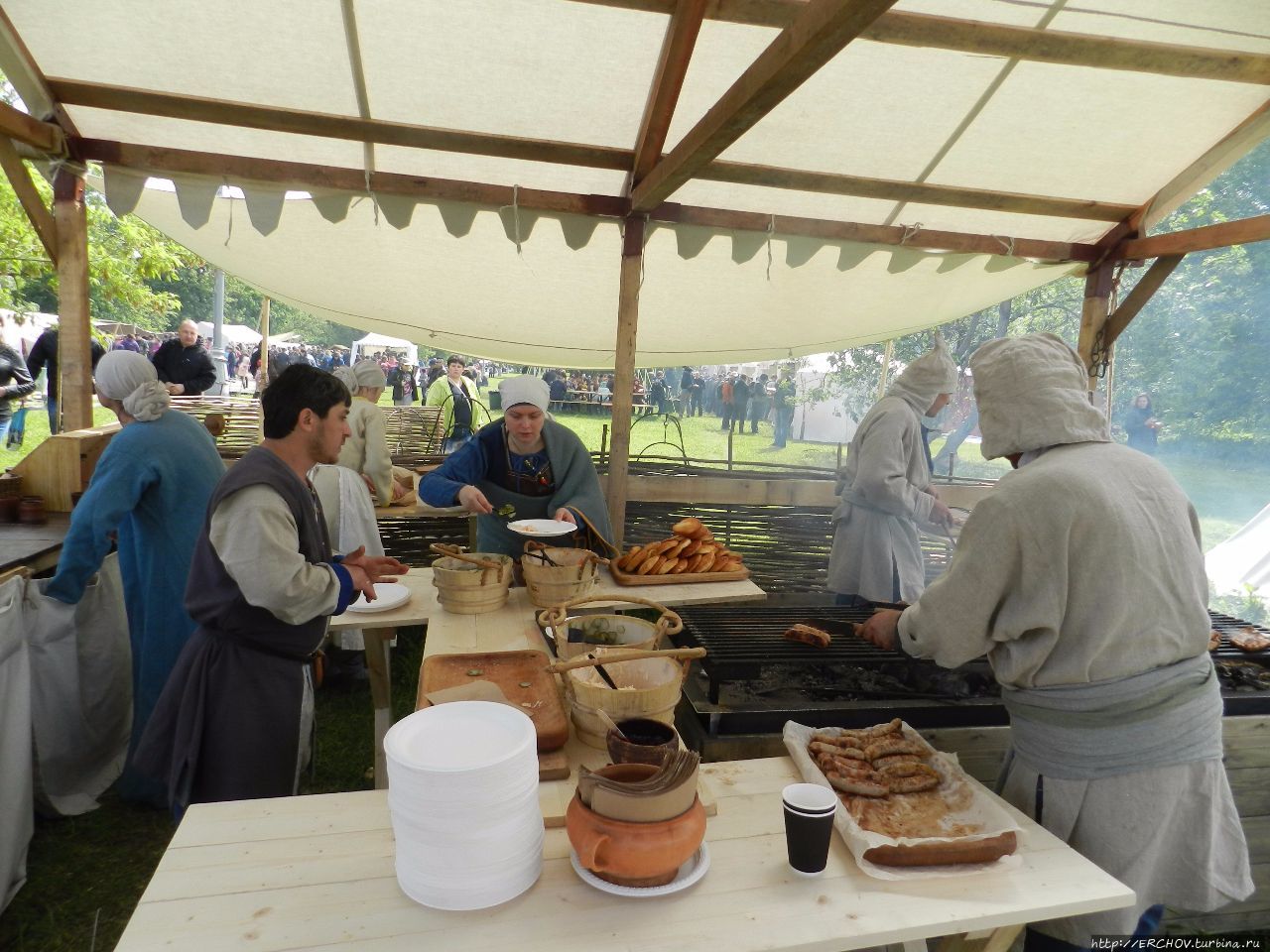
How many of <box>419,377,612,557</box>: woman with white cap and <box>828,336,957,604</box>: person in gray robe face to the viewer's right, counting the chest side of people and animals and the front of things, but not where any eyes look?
1

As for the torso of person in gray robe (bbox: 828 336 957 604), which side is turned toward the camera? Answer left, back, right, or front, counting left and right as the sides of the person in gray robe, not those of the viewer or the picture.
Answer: right

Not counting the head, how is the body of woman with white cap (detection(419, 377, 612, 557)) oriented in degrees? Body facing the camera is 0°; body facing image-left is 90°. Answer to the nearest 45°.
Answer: approximately 0°

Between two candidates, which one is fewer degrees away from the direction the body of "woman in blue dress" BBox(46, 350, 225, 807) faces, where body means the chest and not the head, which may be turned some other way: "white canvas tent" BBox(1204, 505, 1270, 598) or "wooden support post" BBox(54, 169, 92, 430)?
the wooden support post

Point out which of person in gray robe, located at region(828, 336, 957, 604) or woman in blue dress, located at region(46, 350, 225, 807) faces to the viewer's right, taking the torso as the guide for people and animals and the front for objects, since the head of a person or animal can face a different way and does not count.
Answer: the person in gray robe

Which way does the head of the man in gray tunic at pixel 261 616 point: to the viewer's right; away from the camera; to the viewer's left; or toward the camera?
to the viewer's right

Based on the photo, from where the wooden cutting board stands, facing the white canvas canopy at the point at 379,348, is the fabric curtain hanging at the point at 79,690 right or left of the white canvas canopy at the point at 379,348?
left

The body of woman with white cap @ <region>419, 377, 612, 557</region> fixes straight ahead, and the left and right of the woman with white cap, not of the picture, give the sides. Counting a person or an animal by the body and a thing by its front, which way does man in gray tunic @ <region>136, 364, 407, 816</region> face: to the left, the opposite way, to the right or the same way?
to the left

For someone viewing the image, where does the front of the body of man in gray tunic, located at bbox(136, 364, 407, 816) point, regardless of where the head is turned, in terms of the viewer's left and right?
facing to the right of the viewer

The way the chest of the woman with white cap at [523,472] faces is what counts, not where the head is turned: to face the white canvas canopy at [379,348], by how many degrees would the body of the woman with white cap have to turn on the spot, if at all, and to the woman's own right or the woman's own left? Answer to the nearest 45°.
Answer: approximately 180°

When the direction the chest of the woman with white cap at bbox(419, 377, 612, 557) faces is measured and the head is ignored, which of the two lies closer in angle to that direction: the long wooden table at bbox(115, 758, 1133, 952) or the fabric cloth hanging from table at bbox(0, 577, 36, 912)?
the long wooden table

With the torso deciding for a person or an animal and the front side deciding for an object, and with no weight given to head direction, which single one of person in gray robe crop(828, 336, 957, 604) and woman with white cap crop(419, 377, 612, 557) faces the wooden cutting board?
the woman with white cap

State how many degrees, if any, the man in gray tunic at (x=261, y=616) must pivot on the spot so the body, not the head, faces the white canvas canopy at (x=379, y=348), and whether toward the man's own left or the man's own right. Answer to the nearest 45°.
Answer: approximately 90° to the man's own left

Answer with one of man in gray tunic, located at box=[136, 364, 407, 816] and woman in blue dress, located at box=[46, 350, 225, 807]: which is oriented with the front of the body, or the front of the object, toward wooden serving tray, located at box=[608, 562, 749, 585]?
the man in gray tunic

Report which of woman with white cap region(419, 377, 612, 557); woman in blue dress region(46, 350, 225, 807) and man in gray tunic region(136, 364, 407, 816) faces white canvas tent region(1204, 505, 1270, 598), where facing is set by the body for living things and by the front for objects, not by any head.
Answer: the man in gray tunic
